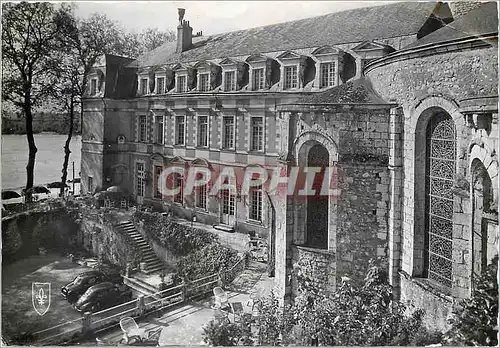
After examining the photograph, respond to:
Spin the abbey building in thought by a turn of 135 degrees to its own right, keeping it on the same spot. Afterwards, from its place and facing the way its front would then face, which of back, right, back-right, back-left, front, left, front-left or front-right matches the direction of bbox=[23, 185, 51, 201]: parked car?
left

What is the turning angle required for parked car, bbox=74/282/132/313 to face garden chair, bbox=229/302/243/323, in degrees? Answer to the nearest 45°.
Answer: approximately 135° to its left

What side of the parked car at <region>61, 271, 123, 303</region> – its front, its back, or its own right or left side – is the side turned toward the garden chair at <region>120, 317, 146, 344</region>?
left

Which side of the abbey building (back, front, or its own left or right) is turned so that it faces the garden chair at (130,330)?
front

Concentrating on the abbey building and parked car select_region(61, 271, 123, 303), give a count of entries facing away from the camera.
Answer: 0

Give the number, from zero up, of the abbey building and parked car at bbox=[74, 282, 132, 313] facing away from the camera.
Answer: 0

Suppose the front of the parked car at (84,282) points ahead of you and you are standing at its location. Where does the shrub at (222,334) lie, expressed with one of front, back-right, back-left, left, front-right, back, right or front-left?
left

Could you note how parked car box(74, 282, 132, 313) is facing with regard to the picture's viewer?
facing the viewer and to the left of the viewer
